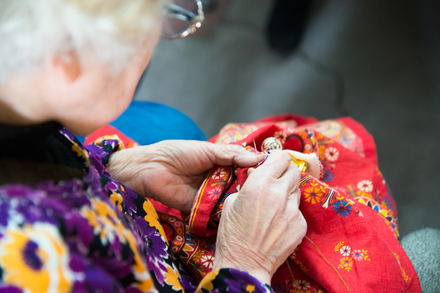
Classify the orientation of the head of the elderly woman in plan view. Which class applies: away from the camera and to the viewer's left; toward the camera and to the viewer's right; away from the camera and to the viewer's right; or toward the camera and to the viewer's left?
away from the camera and to the viewer's right

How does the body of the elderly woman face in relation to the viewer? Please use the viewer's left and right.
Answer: facing away from the viewer and to the right of the viewer
